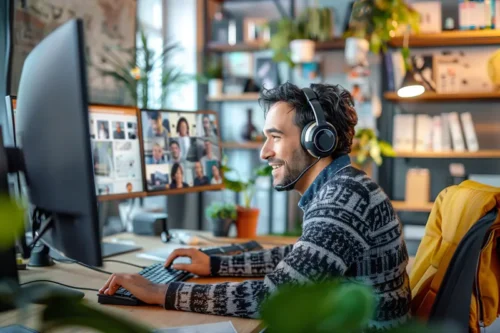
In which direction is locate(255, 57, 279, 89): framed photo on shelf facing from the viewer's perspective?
toward the camera

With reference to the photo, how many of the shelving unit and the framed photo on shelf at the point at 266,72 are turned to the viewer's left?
0

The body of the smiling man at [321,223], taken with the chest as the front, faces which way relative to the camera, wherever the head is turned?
to the viewer's left

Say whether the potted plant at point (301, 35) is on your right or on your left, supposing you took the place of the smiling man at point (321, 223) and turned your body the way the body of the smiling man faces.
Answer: on your right

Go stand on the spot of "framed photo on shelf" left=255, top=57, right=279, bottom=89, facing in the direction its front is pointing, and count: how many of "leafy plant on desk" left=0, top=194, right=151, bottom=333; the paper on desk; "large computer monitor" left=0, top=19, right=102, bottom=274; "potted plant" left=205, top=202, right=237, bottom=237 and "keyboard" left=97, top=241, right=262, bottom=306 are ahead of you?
5

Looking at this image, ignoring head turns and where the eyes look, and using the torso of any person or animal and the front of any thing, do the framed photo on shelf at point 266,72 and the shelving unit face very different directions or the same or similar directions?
same or similar directions

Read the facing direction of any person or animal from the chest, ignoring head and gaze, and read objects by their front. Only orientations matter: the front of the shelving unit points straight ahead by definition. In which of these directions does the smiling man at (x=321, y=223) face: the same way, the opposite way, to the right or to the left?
to the right

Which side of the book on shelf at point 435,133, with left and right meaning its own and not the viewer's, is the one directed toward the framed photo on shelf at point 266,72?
right

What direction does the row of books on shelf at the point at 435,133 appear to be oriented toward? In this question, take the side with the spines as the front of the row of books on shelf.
toward the camera

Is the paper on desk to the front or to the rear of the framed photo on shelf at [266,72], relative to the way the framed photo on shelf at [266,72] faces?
to the front

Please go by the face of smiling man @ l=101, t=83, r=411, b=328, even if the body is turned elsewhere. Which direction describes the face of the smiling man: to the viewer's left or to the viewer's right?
to the viewer's left

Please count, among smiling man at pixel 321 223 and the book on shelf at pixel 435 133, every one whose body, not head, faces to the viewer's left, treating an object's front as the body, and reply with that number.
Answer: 1

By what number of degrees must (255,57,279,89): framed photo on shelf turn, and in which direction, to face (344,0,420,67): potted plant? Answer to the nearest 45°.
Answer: approximately 45° to its left

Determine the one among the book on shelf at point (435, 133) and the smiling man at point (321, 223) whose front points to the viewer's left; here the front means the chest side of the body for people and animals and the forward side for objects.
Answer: the smiling man

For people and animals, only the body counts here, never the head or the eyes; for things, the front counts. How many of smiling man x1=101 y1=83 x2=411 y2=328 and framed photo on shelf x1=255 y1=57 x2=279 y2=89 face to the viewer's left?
1

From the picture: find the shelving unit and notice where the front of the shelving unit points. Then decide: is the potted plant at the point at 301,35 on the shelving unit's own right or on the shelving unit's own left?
on the shelving unit's own right

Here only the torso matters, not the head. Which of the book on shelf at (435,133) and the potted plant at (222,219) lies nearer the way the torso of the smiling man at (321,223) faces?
the potted plant

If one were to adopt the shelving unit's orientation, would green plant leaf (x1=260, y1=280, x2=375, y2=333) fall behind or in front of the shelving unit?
in front
